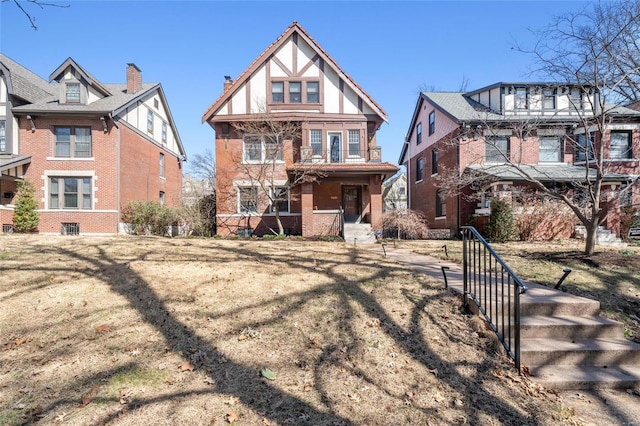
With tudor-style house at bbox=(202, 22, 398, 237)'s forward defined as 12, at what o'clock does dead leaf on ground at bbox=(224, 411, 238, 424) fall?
The dead leaf on ground is roughly at 12 o'clock from the tudor-style house.

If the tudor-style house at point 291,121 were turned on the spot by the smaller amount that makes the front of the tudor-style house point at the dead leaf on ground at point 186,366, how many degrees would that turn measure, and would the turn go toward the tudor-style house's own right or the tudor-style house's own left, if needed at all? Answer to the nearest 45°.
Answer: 0° — it already faces it

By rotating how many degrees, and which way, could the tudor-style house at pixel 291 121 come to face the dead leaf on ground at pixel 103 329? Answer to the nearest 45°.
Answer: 0° — it already faces it

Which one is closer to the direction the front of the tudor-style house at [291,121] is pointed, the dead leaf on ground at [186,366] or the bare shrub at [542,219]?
the dead leaf on ground

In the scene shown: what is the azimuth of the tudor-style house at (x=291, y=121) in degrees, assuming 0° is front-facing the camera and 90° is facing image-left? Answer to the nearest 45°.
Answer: approximately 0°

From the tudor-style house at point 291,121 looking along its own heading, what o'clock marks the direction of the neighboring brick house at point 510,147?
The neighboring brick house is roughly at 9 o'clock from the tudor-style house.

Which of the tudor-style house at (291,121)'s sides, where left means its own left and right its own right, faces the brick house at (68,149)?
right

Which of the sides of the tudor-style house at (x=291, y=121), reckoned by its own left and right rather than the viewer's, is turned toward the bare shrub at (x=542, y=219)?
left

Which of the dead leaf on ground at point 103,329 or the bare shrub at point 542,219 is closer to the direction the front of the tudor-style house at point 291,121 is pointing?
the dead leaf on ground

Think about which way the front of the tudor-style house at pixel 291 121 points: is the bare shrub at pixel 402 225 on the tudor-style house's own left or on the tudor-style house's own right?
on the tudor-style house's own left

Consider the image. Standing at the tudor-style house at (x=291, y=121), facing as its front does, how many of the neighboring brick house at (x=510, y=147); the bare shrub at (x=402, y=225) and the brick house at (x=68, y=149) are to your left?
2
